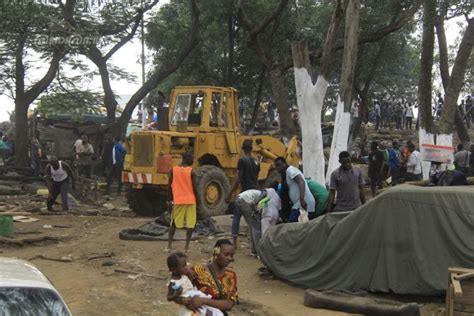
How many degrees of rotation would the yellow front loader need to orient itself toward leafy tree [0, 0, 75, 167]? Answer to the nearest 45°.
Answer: approximately 90° to its left

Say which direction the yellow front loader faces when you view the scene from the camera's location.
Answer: facing away from the viewer and to the right of the viewer

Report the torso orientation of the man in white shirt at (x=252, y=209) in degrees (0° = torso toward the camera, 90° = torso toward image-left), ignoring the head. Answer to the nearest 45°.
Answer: approximately 270°

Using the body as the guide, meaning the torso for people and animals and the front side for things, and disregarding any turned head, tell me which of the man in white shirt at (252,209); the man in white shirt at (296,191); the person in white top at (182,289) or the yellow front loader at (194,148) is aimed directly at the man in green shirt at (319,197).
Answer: the man in white shirt at (252,209)

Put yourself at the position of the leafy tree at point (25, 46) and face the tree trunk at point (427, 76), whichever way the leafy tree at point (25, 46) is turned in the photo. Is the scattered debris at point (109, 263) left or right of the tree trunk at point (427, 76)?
right

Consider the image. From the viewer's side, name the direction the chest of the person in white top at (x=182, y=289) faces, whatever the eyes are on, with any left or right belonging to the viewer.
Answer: facing the viewer and to the right of the viewer

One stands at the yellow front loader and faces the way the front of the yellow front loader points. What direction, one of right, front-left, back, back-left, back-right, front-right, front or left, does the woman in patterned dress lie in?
back-right

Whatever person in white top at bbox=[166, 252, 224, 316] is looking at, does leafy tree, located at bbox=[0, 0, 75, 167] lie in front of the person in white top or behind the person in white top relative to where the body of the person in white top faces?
behind

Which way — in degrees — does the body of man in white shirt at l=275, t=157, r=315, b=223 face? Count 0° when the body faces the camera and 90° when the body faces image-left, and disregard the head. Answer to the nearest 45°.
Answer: approximately 90°

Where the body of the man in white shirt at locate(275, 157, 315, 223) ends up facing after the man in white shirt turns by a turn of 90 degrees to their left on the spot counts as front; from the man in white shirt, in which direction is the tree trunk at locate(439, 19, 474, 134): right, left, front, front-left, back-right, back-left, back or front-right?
back-left

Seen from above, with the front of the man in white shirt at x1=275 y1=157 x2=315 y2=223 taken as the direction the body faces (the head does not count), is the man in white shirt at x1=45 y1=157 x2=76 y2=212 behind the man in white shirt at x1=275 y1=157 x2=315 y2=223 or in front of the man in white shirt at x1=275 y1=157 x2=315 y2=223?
in front

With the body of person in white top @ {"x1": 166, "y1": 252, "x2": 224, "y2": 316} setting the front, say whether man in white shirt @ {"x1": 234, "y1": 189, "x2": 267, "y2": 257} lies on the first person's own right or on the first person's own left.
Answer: on the first person's own left

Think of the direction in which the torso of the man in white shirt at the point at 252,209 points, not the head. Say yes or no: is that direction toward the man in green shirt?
yes

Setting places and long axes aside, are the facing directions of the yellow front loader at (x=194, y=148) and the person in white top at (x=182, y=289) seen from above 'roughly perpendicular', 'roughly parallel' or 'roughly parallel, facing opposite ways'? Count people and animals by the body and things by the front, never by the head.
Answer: roughly perpendicular
